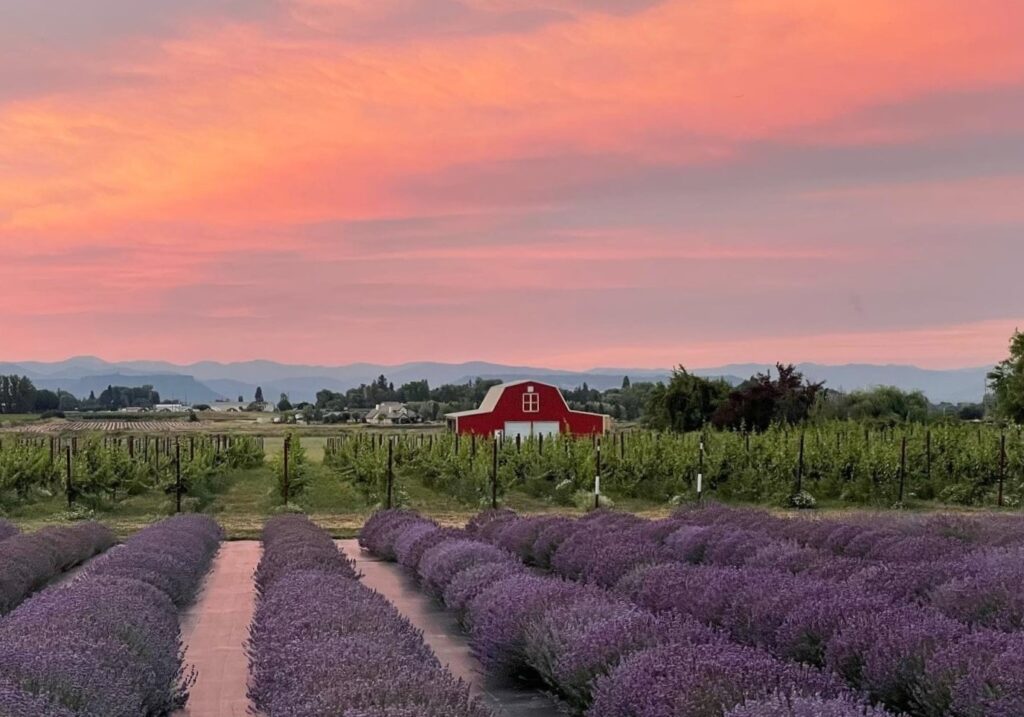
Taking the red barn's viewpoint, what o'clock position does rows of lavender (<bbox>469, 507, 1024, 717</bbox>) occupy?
The rows of lavender is roughly at 12 o'clock from the red barn.

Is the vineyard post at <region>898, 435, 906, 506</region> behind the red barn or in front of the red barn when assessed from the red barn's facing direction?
in front

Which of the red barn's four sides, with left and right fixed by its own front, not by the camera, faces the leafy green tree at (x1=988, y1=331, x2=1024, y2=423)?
left

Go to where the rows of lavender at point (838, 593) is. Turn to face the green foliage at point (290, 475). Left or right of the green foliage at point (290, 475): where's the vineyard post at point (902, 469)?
right

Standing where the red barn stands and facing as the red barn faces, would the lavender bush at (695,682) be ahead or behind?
ahead

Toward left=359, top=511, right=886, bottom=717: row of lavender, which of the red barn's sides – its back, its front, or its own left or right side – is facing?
front

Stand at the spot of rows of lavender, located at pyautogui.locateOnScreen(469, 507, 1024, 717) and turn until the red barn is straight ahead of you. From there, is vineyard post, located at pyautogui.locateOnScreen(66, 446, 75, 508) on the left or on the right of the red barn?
left

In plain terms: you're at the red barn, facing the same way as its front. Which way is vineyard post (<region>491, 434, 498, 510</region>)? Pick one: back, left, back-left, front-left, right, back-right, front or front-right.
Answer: front

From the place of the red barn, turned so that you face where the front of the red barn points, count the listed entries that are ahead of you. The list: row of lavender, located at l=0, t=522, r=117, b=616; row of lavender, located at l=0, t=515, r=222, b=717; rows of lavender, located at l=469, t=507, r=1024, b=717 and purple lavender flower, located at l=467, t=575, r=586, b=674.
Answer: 4

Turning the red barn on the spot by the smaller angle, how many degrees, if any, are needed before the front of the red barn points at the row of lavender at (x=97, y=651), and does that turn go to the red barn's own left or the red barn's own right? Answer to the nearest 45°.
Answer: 0° — it already faces it

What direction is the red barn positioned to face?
toward the camera

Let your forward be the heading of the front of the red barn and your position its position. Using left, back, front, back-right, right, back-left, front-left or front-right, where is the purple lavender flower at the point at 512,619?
front
